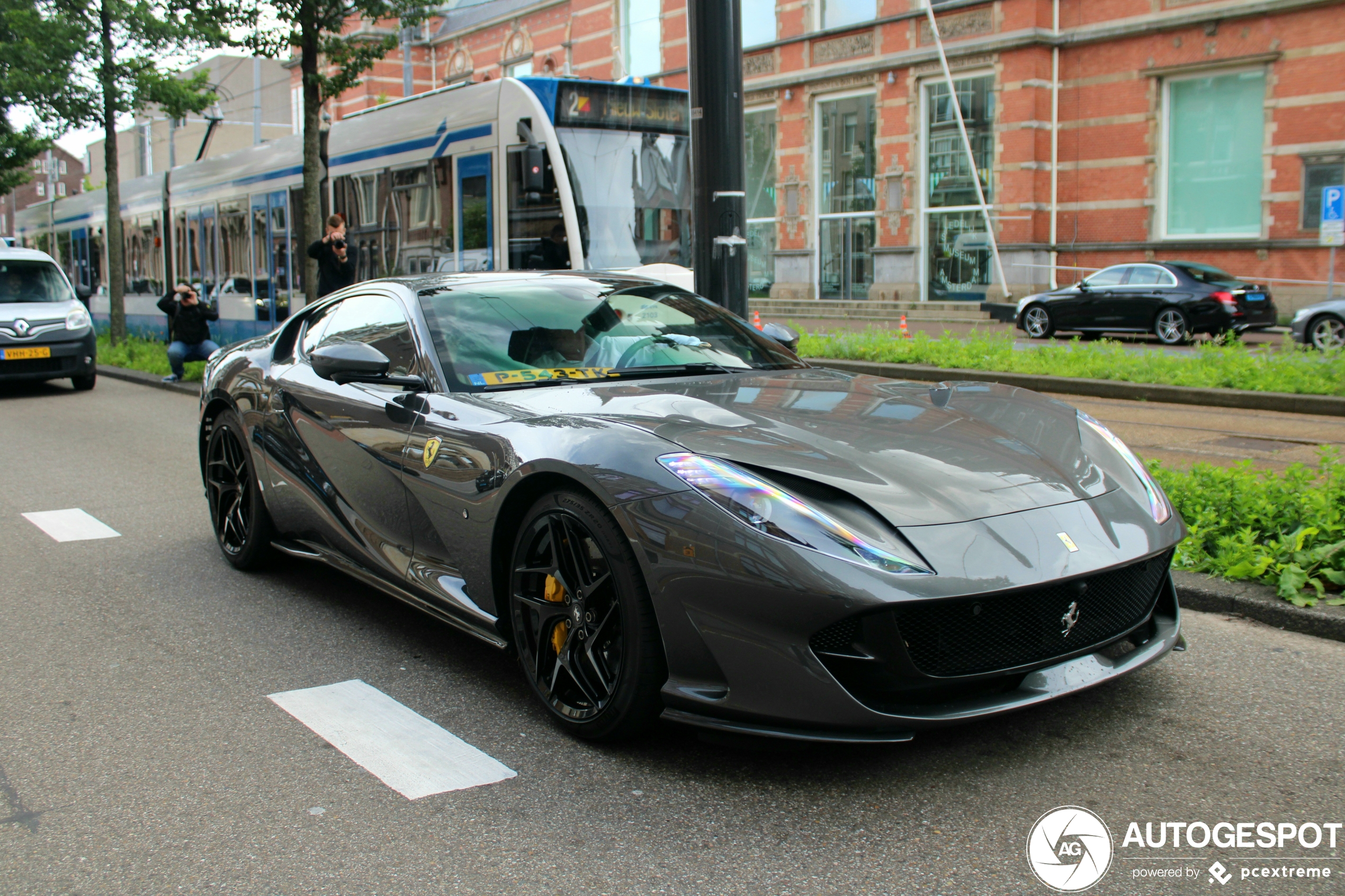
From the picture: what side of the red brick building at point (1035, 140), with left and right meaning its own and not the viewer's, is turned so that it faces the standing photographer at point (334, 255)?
front

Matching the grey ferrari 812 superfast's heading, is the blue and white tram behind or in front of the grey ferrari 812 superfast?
behind

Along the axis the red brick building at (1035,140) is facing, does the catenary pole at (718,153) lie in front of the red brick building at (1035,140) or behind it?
in front

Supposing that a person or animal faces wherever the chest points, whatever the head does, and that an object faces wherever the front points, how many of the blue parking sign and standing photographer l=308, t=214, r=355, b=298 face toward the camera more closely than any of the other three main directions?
2

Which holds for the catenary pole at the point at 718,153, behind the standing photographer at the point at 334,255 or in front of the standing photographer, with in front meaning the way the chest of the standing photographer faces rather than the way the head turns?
in front

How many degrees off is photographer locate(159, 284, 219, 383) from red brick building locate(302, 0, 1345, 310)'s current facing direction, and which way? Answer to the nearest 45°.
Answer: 0° — it already faces them

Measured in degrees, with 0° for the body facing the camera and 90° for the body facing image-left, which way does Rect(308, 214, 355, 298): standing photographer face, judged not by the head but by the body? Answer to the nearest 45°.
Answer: approximately 0°

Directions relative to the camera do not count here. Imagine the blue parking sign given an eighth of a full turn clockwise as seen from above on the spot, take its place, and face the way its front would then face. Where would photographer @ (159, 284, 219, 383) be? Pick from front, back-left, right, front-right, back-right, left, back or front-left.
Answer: front

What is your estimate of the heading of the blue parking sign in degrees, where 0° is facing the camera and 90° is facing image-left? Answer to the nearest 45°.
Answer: approximately 0°

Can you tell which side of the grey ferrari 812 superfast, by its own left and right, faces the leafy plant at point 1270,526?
left
